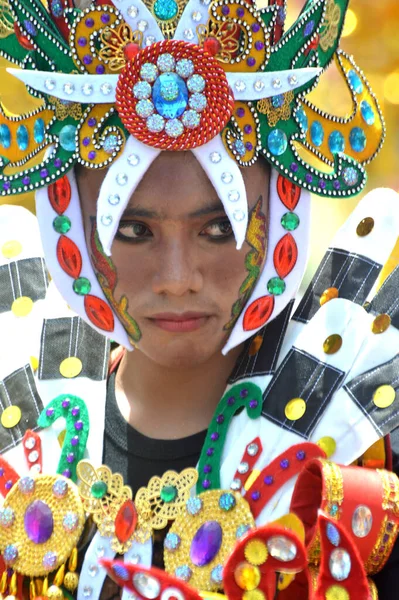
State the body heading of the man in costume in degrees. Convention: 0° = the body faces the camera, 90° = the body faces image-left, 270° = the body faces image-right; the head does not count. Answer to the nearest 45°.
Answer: approximately 0°
